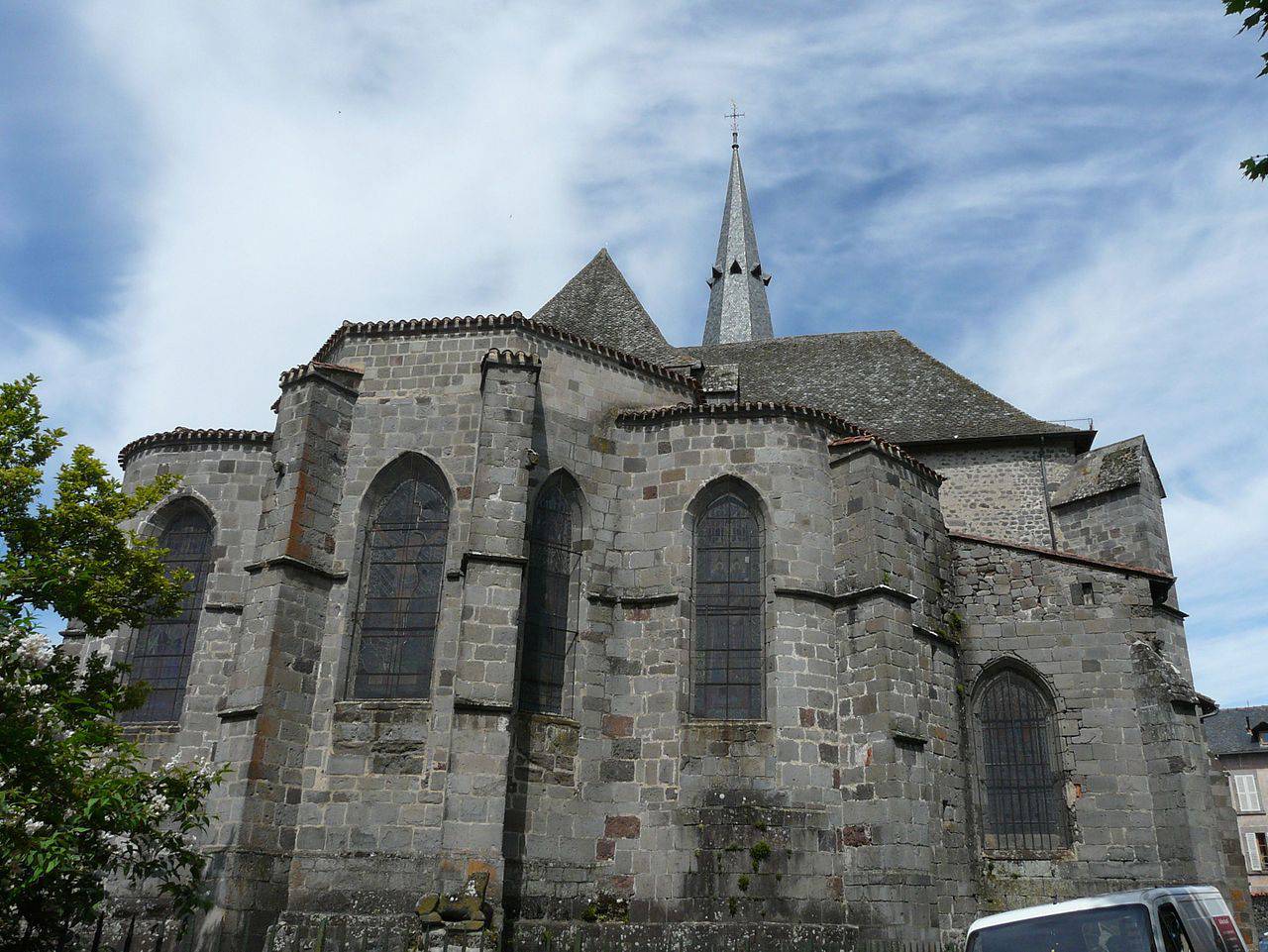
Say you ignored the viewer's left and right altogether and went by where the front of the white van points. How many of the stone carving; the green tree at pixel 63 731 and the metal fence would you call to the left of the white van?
0

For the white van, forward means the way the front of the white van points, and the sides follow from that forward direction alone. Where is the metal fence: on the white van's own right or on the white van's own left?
on the white van's own right

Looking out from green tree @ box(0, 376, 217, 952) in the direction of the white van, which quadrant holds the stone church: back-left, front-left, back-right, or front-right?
front-left

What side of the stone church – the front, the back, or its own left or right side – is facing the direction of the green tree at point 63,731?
back

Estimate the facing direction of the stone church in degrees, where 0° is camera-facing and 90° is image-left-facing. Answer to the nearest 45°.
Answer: approximately 225°

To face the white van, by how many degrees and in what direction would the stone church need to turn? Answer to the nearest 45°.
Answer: approximately 90° to its right

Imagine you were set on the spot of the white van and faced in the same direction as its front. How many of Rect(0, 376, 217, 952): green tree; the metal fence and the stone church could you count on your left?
0

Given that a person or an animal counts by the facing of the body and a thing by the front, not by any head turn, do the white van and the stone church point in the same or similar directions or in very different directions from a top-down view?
very different directions

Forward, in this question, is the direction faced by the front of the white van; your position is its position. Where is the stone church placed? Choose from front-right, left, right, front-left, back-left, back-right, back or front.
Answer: right
